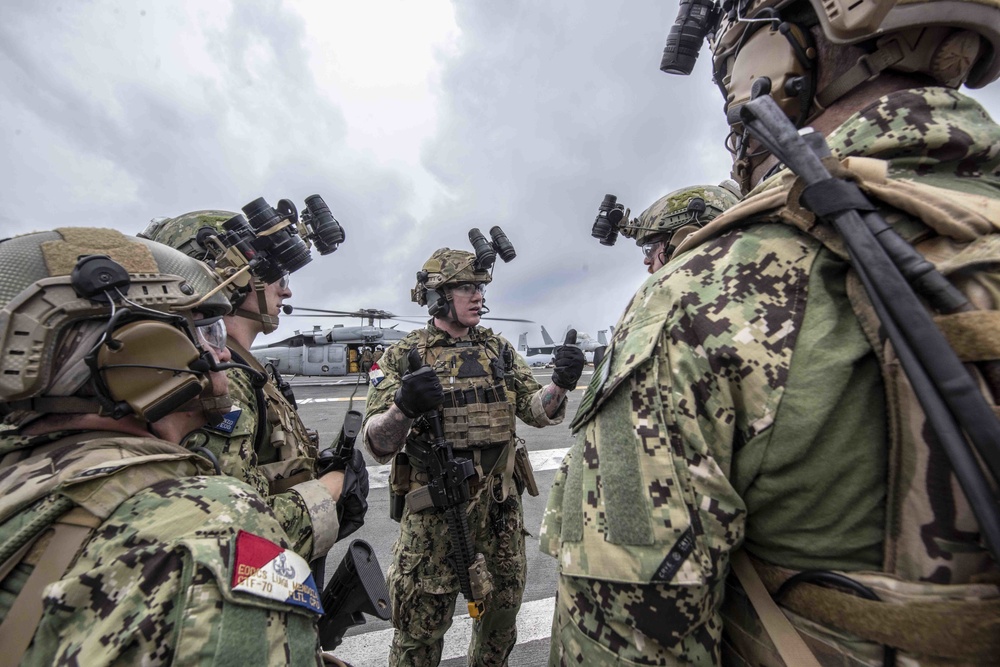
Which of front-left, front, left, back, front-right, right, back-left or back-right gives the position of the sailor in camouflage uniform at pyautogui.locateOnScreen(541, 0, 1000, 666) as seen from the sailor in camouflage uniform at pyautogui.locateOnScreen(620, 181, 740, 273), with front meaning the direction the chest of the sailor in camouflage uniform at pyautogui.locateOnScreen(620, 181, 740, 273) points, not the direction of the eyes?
left

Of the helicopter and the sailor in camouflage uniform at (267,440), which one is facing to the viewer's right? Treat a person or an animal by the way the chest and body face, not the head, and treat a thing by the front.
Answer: the sailor in camouflage uniform

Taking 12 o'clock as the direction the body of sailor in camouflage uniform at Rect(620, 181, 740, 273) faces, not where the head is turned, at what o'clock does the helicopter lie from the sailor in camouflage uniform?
The helicopter is roughly at 1 o'clock from the sailor in camouflage uniform.

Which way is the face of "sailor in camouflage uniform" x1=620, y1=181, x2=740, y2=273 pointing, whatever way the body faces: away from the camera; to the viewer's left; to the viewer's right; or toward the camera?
to the viewer's left

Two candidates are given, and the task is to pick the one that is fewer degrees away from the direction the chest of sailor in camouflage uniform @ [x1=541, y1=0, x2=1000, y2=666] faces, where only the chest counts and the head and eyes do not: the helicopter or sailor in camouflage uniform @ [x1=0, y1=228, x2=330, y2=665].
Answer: the helicopter

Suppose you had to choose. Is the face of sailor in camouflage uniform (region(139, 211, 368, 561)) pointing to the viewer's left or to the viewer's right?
to the viewer's right

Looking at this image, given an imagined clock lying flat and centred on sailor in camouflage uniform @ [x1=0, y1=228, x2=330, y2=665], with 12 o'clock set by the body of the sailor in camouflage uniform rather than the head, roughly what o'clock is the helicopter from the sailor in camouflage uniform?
The helicopter is roughly at 11 o'clock from the sailor in camouflage uniform.

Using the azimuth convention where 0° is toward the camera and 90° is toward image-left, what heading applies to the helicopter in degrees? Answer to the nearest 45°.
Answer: approximately 90°

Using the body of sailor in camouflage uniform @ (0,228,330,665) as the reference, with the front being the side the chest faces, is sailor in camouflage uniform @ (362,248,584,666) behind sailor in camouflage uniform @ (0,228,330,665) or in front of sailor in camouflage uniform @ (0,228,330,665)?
in front

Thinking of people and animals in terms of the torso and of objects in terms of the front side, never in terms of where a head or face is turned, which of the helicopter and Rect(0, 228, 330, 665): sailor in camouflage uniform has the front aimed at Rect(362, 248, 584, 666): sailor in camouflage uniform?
Rect(0, 228, 330, 665): sailor in camouflage uniform

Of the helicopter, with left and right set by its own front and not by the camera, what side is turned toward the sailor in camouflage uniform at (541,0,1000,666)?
left

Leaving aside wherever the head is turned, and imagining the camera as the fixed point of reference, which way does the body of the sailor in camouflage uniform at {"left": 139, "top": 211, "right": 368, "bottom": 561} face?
to the viewer's right

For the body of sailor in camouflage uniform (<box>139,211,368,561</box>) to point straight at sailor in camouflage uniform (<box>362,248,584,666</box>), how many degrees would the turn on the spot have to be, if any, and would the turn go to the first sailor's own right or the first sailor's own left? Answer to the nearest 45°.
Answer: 0° — they already face them
